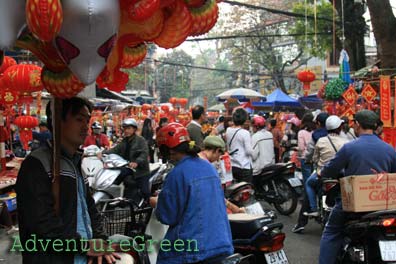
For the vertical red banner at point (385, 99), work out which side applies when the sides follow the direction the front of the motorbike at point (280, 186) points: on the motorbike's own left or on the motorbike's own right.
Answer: on the motorbike's own right

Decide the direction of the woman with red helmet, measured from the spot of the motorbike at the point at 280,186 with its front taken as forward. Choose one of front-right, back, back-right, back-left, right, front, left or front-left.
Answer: back-left

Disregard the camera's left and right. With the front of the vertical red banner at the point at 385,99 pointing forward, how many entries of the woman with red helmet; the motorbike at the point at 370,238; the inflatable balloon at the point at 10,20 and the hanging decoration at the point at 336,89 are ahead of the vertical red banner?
3

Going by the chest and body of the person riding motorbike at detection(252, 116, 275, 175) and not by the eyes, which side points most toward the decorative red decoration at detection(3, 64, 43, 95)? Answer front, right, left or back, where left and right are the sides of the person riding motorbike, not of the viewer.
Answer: left

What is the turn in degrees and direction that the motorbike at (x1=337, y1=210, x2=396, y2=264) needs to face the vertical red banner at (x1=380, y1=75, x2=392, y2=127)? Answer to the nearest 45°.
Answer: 0° — it already faces it

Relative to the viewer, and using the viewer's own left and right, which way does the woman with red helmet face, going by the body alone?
facing away from the viewer and to the left of the viewer

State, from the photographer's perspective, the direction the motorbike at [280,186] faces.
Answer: facing away from the viewer and to the left of the viewer

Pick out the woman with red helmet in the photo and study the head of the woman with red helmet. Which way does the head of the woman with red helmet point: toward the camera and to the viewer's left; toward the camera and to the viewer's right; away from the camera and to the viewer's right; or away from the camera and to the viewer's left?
away from the camera and to the viewer's left

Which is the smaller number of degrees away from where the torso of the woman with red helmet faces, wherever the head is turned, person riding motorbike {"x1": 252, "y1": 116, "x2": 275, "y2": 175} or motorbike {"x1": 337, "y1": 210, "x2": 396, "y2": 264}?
the person riding motorbike

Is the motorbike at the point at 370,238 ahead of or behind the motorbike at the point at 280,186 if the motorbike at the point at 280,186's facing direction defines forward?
behind
